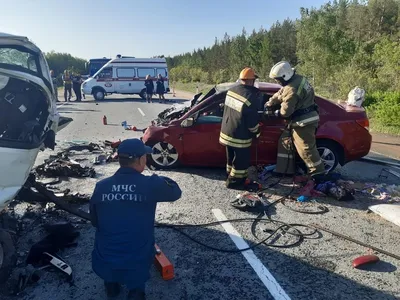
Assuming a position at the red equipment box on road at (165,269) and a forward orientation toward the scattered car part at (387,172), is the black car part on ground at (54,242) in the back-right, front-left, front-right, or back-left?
back-left

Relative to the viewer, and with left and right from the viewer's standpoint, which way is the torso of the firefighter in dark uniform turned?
facing away from the viewer and to the right of the viewer

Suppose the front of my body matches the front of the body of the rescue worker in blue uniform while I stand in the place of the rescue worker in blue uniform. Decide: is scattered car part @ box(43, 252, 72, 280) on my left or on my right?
on my left

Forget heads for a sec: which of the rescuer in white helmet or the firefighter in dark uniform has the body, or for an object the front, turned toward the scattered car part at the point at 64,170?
the rescuer in white helmet

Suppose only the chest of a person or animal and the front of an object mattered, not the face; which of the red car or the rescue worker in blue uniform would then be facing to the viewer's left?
the red car

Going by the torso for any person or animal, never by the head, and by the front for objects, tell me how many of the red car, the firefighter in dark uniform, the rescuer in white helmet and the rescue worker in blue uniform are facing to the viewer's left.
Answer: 2

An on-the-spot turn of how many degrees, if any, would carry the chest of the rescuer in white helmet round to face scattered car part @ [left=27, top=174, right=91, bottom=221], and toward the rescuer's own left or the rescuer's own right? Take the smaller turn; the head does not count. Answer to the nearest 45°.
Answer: approximately 45° to the rescuer's own left

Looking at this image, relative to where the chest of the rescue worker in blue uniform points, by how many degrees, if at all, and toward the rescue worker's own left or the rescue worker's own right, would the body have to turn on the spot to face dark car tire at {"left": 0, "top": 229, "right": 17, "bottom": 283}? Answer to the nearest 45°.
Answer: approximately 90° to the rescue worker's own left

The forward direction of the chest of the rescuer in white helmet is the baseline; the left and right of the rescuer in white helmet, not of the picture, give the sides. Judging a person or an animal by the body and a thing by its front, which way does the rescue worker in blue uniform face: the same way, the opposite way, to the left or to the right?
to the right

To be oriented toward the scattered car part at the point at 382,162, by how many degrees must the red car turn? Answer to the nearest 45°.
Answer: approximately 135° to its right

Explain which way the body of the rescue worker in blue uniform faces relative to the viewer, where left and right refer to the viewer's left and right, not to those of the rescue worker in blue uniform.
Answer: facing away from the viewer and to the right of the viewer

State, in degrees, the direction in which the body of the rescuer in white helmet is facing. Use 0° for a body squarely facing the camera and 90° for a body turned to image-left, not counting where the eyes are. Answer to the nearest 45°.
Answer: approximately 90°

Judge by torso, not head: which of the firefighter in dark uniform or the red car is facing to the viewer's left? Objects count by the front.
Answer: the red car

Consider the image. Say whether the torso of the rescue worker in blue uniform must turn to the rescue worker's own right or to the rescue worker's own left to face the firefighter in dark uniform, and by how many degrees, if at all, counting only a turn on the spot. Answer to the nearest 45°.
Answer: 0° — they already face them

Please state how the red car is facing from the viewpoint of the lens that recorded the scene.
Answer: facing to the left of the viewer
